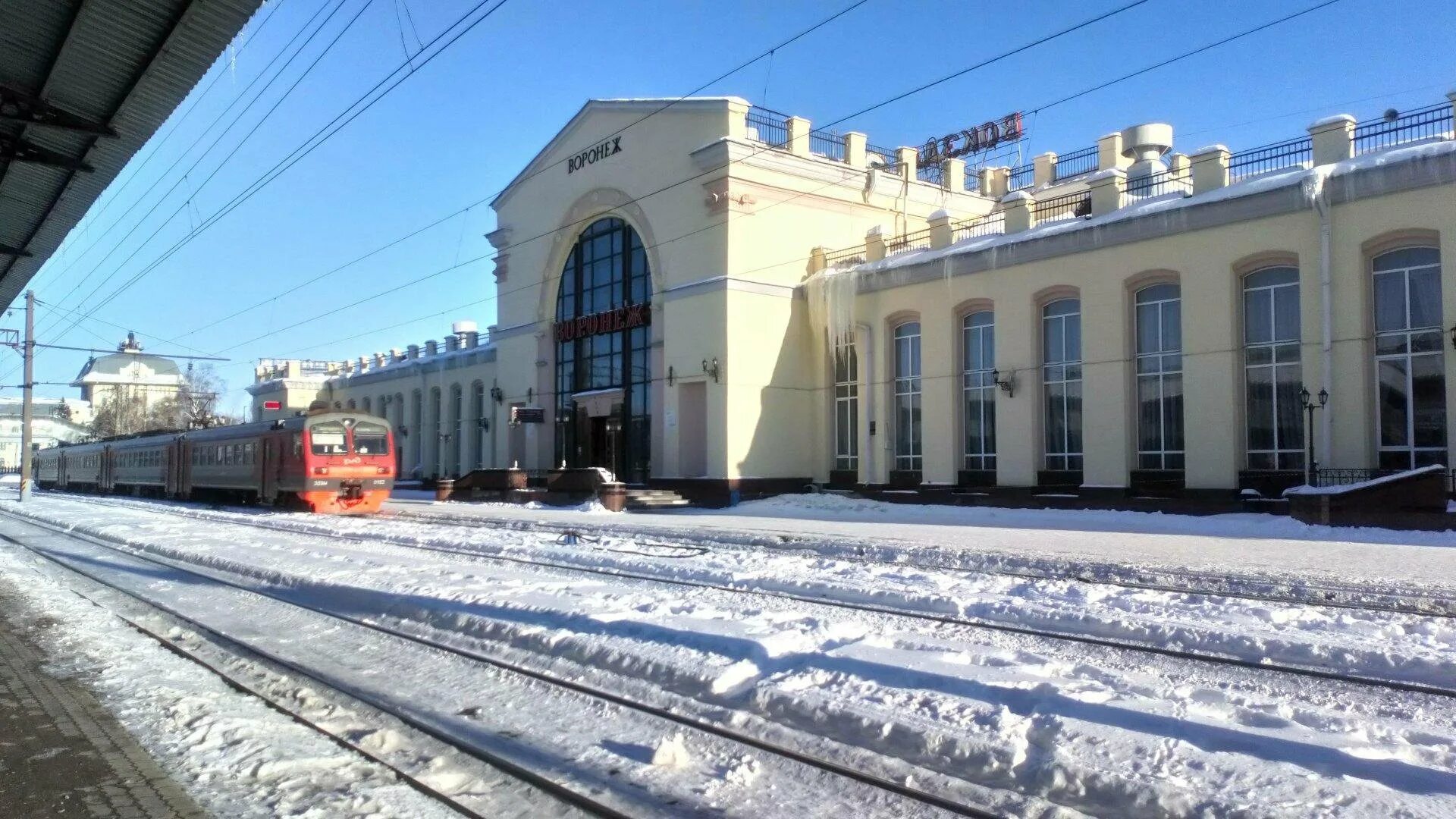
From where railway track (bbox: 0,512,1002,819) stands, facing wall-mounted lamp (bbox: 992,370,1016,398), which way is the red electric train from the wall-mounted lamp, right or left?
left

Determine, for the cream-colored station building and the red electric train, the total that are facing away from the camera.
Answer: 0

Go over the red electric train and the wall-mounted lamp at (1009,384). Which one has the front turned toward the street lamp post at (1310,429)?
the red electric train

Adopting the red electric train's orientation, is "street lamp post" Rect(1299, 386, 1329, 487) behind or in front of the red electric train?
in front

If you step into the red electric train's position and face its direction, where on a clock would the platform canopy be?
The platform canopy is roughly at 2 o'clock from the red electric train.

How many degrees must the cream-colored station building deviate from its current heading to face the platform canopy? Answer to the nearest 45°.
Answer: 0° — it already faces it

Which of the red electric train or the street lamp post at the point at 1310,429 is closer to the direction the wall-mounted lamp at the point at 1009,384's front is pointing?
the red electric train

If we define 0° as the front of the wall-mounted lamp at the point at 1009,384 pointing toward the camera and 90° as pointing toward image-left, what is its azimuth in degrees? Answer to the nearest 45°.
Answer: approximately 45°

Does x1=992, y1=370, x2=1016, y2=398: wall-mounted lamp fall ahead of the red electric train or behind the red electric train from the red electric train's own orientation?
ahead

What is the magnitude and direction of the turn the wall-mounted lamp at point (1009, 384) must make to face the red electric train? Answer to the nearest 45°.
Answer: approximately 45° to its right

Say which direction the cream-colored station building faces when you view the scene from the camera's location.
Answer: facing the viewer and to the left of the viewer

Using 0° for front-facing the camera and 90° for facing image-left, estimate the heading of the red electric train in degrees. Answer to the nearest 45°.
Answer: approximately 315°
